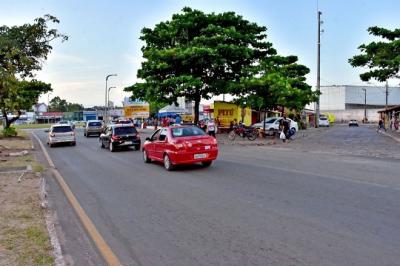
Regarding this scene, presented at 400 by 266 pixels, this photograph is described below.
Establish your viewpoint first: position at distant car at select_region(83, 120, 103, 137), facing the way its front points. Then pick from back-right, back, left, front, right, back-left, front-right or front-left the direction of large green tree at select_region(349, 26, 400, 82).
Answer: back

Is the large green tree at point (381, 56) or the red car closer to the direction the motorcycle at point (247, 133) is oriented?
the red car

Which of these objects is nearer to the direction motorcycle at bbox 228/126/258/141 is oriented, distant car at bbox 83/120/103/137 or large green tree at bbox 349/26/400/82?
the distant car

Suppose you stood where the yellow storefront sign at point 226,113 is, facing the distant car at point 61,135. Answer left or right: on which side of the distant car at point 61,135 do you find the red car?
left

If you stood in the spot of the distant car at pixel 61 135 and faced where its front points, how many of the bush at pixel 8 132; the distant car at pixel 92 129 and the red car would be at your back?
1

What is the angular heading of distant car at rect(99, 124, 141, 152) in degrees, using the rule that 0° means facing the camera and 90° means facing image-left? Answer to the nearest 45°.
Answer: approximately 135°

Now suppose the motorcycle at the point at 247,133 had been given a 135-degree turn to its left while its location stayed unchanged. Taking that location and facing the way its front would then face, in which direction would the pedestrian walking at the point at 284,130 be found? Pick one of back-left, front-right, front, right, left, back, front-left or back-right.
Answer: front

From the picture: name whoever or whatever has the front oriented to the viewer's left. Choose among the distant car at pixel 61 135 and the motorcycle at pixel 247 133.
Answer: the motorcycle

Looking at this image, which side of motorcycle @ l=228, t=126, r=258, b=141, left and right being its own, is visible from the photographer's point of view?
left

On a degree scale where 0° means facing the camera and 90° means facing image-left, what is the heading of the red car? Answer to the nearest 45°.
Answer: approximately 135°
